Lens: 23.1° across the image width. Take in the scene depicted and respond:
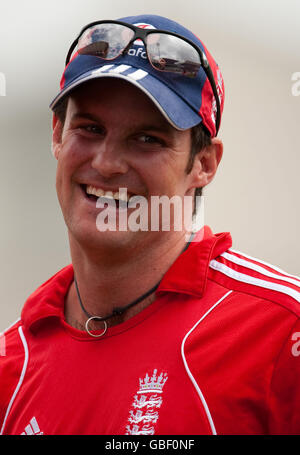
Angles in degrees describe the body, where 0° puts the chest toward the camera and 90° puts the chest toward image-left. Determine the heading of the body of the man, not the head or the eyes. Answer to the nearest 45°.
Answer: approximately 45°
